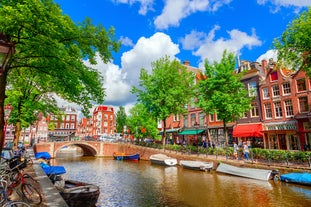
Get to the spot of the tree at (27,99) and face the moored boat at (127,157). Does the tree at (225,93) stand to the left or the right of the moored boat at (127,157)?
right

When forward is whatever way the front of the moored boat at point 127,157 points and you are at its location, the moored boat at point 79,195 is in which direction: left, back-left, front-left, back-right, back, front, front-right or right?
right
